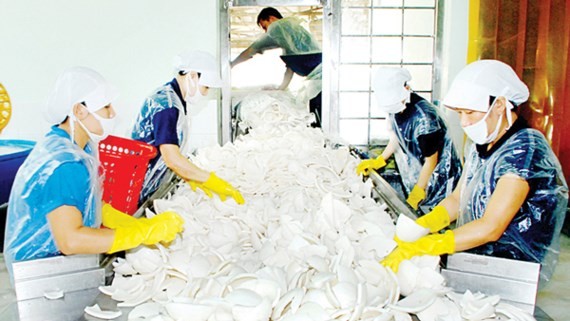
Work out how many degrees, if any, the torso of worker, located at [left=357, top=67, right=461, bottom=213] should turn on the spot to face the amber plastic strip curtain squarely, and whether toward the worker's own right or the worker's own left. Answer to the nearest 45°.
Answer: approximately 180°

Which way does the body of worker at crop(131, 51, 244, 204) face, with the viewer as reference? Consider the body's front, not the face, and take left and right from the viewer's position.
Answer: facing to the right of the viewer

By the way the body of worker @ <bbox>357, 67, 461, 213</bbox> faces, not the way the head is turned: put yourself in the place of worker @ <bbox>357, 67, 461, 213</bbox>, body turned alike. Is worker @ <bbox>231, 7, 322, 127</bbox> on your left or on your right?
on your right

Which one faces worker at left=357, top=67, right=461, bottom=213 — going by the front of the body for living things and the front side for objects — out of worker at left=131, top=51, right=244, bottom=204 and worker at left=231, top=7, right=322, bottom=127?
worker at left=131, top=51, right=244, bottom=204

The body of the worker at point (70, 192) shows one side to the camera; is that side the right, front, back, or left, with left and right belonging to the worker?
right

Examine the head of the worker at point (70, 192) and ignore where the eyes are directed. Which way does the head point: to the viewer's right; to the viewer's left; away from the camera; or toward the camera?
to the viewer's right

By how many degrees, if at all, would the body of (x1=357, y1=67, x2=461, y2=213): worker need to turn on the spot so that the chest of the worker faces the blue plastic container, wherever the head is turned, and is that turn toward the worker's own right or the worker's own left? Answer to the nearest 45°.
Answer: approximately 45° to the worker's own right
